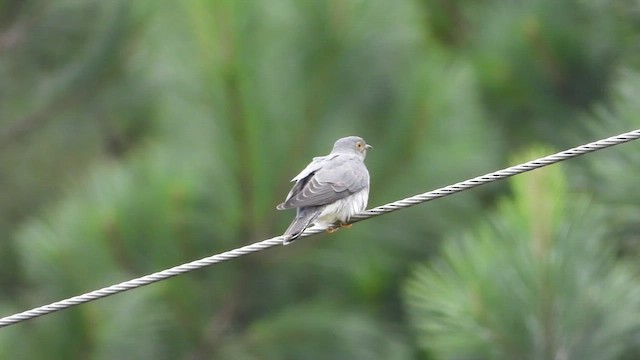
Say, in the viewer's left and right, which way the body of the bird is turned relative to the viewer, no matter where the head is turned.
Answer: facing away from the viewer and to the right of the viewer
